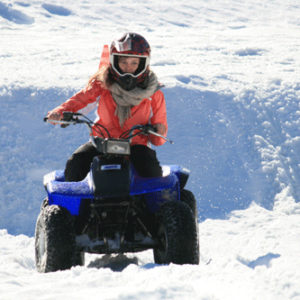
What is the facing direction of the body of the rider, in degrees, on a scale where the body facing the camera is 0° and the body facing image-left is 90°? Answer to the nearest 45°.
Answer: approximately 0°

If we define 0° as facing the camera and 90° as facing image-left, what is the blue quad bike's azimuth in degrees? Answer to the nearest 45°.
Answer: approximately 0°
